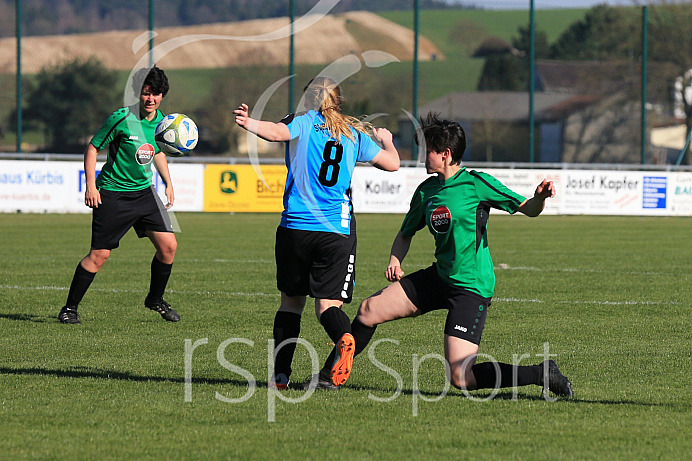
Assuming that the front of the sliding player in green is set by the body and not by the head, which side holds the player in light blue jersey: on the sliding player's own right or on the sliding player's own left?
on the sliding player's own right

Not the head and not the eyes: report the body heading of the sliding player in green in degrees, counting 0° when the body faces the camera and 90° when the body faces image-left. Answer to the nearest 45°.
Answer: approximately 45°

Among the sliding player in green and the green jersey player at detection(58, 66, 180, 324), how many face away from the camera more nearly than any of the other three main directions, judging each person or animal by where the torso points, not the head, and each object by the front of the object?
0

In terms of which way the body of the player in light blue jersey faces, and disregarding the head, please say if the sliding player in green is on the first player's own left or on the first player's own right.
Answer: on the first player's own right

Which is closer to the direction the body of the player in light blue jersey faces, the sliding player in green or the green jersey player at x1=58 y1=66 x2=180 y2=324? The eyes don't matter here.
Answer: the green jersey player

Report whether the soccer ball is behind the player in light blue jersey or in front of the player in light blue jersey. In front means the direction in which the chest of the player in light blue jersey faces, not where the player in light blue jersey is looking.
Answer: in front

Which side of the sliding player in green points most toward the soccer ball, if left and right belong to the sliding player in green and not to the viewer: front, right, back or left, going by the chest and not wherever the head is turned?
right

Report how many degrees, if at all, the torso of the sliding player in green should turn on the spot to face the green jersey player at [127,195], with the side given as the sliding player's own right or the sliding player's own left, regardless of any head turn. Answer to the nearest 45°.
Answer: approximately 90° to the sliding player's own right

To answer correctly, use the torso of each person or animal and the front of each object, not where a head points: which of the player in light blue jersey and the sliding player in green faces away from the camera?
the player in light blue jersey

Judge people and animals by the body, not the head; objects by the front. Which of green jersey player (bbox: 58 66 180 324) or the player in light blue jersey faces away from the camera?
the player in light blue jersey

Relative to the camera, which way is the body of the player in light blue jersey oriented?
away from the camera

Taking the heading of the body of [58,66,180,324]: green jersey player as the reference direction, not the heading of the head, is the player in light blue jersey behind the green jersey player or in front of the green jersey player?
in front

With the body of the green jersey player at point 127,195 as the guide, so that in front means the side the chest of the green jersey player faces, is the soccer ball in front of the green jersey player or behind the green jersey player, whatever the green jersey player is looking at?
in front

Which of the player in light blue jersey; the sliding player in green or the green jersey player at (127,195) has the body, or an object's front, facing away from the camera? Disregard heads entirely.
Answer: the player in light blue jersey

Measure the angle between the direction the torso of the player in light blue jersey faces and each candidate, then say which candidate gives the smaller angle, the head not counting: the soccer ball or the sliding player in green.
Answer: the soccer ball

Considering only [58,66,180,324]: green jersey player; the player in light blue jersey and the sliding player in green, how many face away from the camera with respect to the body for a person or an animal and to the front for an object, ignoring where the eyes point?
1
